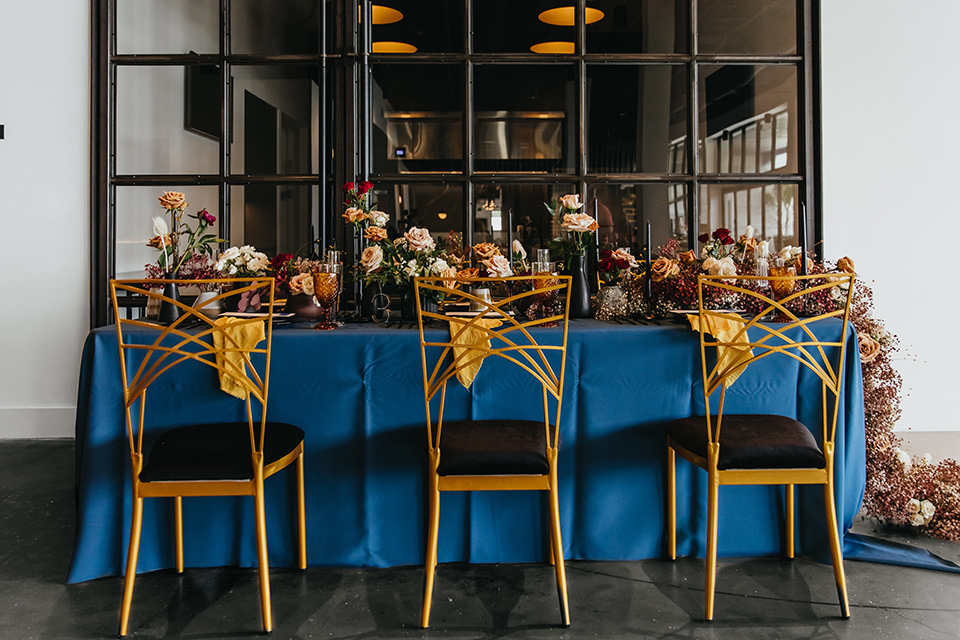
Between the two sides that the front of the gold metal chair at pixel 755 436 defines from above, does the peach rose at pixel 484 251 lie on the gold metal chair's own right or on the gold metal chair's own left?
on the gold metal chair's own left

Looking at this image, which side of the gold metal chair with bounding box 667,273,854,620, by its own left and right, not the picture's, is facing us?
back

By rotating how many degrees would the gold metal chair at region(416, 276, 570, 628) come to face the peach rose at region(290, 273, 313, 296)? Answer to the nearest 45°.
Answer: approximately 45° to its left

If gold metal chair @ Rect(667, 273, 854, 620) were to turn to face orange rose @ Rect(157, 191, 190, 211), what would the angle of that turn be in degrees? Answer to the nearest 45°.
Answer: approximately 90° to its left

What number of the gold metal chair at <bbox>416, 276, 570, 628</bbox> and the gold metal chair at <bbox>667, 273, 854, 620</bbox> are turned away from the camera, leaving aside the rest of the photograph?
2

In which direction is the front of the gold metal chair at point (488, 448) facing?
away from the camera

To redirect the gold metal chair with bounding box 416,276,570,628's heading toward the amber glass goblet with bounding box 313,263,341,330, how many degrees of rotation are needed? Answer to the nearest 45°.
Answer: approximately 45° to its left
